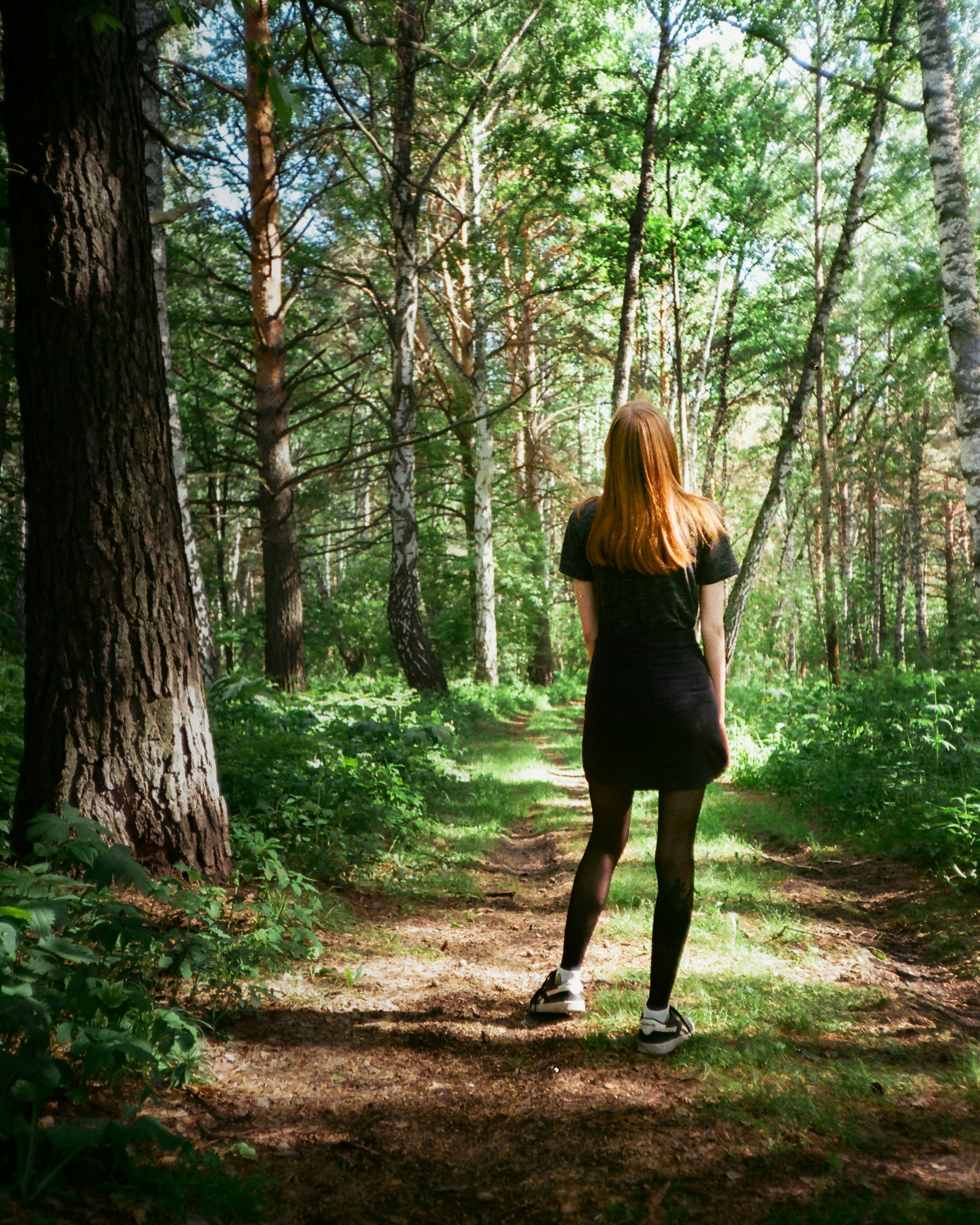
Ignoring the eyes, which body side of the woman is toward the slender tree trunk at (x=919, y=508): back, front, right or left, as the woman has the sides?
front

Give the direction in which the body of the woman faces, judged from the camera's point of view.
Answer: away from the camera

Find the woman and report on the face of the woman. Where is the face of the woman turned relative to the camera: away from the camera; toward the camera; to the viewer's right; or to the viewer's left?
away from the camera

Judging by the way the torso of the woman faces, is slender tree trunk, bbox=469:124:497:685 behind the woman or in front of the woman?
in front

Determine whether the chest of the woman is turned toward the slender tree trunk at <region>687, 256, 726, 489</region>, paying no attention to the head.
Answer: yes

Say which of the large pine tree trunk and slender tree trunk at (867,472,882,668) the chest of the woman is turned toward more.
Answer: the slender tree trunk

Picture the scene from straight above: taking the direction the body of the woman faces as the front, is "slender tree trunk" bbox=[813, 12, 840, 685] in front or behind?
in front

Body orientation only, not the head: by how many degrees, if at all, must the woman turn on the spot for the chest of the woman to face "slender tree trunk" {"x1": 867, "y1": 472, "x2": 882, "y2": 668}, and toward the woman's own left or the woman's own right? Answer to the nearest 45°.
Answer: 0° — they already face it

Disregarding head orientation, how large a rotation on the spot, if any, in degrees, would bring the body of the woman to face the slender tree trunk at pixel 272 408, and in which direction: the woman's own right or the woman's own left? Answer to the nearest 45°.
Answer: approximately 45° to the woman's own left

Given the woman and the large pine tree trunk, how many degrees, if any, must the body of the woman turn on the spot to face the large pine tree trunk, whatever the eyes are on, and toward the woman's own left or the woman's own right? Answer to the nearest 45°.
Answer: approximately 90° to the woman's own left

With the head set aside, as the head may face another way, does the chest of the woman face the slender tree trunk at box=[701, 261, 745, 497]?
yes

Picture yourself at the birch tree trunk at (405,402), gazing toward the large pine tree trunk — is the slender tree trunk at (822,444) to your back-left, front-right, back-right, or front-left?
back-left

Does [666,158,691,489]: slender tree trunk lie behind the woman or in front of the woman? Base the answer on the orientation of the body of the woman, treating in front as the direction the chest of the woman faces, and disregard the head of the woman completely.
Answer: in front
